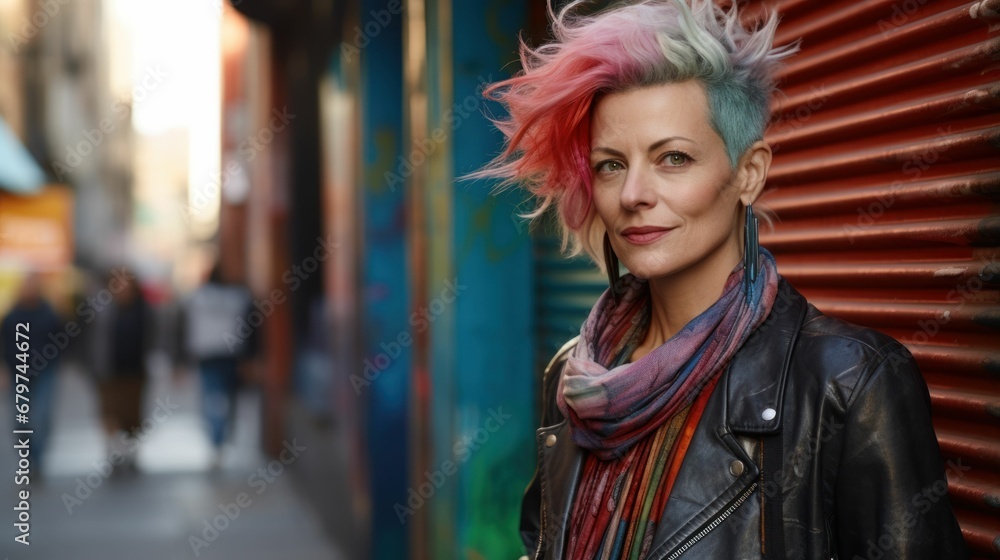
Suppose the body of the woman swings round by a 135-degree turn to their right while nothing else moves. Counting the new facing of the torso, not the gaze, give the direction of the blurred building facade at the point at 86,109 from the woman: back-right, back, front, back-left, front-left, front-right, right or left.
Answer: front-left

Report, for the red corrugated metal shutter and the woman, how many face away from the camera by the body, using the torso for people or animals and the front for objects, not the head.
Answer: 0

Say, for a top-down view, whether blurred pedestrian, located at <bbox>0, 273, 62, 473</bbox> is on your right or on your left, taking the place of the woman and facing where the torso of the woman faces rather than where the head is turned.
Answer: on your right

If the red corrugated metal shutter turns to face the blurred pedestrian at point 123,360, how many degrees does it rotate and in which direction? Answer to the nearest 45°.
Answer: approximately 90° to its right

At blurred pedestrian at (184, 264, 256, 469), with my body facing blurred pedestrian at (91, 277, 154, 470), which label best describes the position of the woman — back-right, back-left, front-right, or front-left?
back-left

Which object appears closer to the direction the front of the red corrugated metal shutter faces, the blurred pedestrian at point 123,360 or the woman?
the woman

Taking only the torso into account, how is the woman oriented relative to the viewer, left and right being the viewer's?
facing the viewer and to the left of the viewer

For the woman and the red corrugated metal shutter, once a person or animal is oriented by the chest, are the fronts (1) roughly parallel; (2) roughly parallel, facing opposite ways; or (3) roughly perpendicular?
roughly parallel
